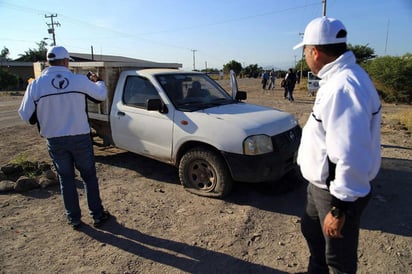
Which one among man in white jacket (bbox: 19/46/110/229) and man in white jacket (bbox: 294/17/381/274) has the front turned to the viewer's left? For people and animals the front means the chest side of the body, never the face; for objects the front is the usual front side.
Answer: man in white jacket (bbox: 294/17/381/274)

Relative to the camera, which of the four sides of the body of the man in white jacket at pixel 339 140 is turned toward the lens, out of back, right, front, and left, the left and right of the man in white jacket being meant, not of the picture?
left

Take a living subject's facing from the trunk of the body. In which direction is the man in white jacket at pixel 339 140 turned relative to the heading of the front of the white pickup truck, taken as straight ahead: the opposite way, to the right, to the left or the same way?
the opposite way

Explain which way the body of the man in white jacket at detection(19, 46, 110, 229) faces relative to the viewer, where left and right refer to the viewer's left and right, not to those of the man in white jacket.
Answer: facing away from the viewer

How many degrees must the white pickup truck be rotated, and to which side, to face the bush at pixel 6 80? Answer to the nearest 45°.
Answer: approximately 180°

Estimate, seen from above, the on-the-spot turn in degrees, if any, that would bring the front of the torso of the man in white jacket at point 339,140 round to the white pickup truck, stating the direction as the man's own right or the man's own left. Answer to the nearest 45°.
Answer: approximately 45° to the man's own right

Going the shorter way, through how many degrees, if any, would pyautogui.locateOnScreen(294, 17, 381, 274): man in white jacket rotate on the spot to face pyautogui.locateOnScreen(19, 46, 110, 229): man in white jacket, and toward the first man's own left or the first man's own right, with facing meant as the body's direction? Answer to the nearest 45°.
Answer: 0° — they already face them

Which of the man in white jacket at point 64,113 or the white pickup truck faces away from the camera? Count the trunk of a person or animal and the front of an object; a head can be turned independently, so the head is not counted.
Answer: the man in white jacket
